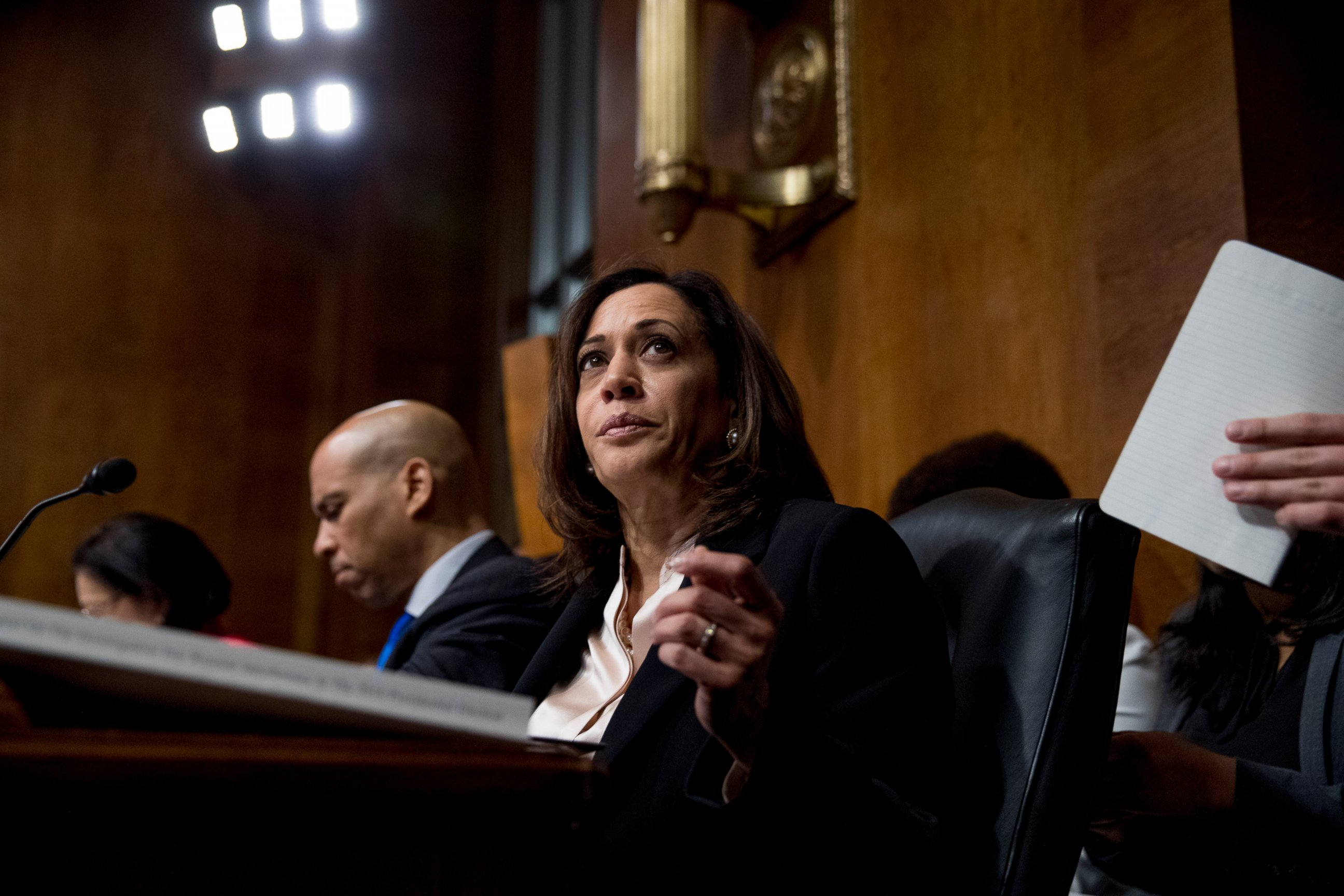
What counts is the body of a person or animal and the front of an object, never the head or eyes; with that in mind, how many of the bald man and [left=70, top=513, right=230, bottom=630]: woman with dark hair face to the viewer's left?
2

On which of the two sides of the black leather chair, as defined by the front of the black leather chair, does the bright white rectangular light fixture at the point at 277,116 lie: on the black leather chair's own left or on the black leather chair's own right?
on the black leather chair's own right

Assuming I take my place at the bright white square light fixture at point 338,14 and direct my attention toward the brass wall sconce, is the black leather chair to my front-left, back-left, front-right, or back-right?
front-right

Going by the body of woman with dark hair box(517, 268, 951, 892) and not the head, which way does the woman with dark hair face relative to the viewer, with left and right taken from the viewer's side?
facing the viewer and to the left of the viewer

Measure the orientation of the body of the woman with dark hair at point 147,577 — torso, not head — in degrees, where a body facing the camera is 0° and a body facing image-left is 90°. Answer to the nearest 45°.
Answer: approximately 90°

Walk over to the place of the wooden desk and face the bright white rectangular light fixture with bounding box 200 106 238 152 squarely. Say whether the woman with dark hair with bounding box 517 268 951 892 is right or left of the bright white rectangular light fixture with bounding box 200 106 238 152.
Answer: right

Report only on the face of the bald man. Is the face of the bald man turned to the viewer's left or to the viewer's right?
to the viewer's left

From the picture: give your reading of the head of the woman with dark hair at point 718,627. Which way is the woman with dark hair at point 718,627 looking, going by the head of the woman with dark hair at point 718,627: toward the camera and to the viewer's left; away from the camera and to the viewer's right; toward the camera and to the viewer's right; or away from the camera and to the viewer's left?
toward the camera and to the viewer's left

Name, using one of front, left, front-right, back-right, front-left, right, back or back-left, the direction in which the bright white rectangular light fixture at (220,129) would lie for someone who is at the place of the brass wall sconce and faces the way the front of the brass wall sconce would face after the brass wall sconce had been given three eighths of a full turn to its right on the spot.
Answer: left

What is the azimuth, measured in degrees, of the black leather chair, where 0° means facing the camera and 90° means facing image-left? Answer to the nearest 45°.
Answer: approximately 45°

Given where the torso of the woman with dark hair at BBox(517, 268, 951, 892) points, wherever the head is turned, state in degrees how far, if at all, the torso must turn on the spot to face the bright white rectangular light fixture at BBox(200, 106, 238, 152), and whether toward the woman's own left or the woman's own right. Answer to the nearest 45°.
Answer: approximately 90° to the woman's own right
